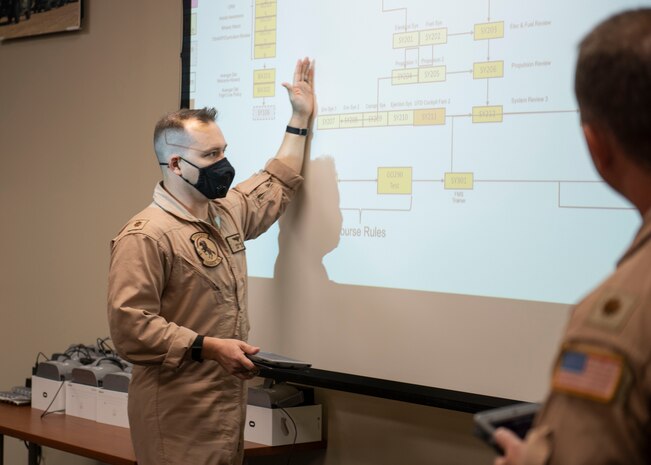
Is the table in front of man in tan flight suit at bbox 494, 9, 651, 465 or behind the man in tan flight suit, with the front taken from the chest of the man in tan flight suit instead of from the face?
in front

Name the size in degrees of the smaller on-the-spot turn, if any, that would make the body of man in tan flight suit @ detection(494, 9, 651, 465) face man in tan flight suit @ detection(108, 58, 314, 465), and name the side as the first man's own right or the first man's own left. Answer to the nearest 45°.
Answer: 0° — they already face them

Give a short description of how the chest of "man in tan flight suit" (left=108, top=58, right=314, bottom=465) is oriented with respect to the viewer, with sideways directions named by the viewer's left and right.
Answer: facing the viewer and to the right of the viewer

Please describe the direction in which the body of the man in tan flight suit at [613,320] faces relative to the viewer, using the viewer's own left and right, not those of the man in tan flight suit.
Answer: facing away from the viewer and to the left of the viewer

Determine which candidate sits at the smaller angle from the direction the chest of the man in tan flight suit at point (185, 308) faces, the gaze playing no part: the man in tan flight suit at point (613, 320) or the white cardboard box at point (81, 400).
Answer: the man in tan flight suit

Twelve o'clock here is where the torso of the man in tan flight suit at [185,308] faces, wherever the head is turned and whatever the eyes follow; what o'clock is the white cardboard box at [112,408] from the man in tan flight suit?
The white cardboard box is roughly at 7 o'clock from the man in tan flight suit.

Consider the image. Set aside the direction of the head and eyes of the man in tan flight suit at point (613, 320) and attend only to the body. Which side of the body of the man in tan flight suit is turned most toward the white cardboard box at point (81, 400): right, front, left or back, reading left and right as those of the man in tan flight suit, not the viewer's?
front

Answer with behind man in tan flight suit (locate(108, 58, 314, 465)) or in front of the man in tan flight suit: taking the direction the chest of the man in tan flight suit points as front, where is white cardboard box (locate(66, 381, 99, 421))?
behind

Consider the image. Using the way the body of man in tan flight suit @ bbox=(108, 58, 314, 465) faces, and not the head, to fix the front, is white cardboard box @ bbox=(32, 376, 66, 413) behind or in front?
behind

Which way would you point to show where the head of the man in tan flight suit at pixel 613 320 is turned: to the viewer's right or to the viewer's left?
to the viewer's left

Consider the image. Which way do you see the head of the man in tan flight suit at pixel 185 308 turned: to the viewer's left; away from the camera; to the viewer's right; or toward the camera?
to the viewer's right

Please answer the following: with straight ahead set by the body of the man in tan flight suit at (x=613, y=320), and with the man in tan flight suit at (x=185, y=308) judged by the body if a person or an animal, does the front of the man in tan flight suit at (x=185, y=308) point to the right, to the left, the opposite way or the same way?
the opposite way

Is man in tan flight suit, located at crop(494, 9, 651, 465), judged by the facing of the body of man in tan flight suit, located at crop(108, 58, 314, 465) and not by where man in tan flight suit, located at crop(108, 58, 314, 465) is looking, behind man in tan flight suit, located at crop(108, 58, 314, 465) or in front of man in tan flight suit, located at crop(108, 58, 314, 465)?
in front

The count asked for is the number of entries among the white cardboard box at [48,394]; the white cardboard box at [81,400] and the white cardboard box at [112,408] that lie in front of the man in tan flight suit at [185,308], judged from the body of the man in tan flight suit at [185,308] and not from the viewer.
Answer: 0
